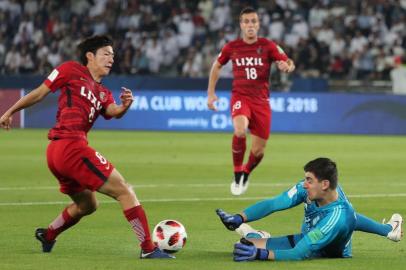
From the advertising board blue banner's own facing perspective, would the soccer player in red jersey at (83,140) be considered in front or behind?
in front

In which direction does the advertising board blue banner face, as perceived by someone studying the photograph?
facing the viewer

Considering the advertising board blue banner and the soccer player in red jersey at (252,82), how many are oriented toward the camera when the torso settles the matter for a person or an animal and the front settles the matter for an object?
2

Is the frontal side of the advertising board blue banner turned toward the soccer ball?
yes

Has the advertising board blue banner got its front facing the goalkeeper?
yes

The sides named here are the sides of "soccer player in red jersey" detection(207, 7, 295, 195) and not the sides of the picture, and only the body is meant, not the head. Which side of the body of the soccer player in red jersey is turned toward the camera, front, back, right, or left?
front

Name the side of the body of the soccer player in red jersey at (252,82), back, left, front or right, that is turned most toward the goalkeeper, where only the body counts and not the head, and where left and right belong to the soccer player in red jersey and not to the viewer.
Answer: front

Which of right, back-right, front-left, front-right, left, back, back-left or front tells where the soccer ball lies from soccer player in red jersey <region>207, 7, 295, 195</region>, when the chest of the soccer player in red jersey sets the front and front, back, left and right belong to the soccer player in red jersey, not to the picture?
front
